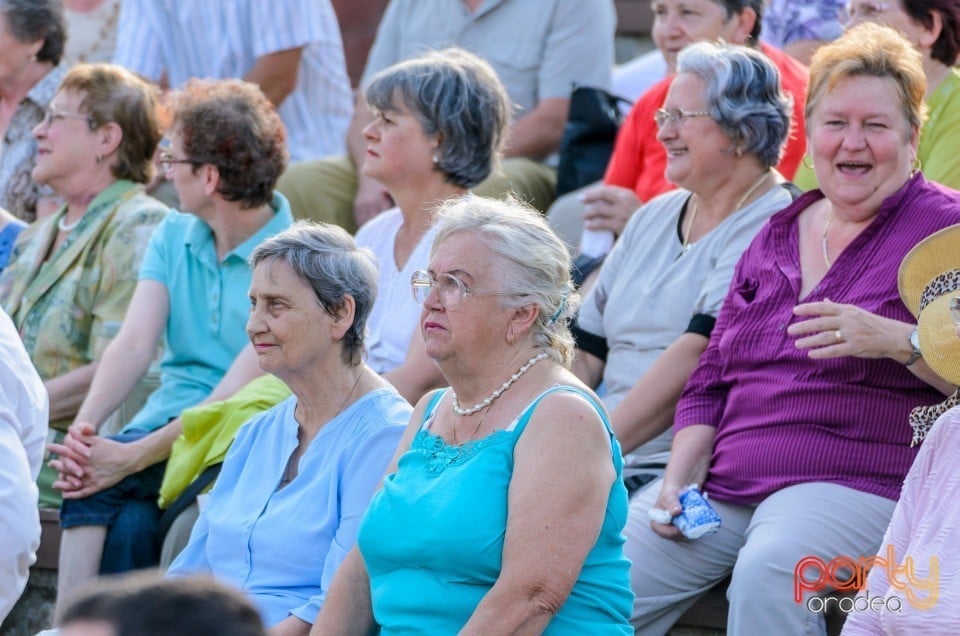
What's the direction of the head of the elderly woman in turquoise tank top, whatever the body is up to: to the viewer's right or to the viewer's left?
to the viewer's left

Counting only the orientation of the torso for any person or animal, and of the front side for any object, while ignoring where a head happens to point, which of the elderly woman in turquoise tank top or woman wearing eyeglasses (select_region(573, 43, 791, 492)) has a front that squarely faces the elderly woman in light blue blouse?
the woman wearing eyeglasses

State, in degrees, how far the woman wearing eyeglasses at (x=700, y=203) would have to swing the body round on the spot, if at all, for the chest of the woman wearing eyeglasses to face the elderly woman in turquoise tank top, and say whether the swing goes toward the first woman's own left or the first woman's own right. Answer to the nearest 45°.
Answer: approximately 45° to the first woman's own left

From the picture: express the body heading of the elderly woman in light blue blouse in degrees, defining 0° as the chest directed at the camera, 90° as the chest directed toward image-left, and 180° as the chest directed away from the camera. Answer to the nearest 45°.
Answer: approximately 45°

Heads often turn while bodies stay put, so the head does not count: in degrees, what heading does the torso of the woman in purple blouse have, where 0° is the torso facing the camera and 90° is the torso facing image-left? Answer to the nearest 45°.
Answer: approximately 45°

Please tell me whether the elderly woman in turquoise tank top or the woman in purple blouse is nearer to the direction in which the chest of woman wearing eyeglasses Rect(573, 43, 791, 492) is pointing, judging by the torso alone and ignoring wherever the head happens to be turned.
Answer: the elderly woman in turquoise tank top

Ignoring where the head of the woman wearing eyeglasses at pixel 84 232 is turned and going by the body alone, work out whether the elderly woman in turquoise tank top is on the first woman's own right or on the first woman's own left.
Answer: on the first woman's own left

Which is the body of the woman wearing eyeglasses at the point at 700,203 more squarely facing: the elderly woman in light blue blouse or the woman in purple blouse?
the elderly woman in light blue blouse

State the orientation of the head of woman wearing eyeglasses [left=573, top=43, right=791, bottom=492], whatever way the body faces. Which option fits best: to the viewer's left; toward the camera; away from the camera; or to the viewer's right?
to the viewer's left

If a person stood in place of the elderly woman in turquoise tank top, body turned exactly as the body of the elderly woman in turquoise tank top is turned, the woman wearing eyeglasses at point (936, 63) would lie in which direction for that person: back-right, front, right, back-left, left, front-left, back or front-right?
back

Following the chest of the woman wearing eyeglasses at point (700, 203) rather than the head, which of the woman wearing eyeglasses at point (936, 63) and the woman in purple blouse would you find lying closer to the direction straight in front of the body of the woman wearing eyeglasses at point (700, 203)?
the woman in purple blouse
